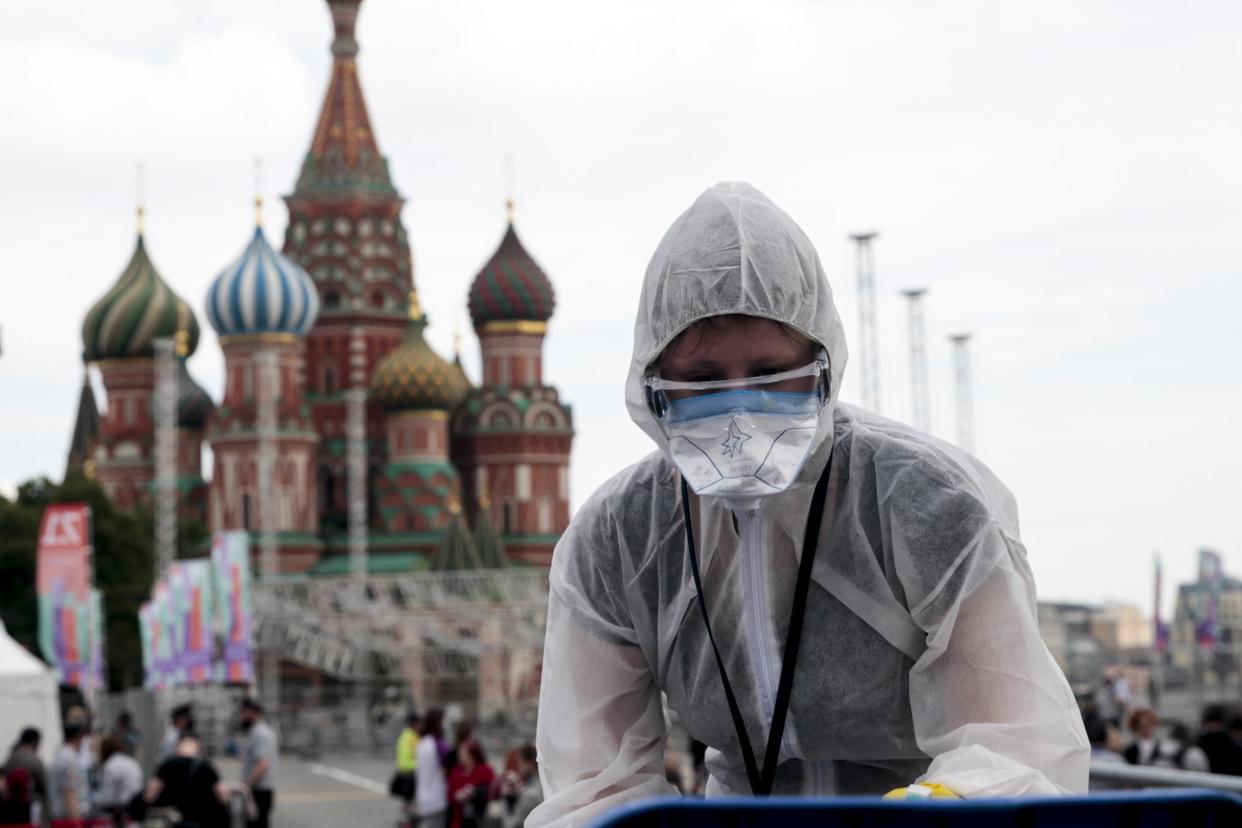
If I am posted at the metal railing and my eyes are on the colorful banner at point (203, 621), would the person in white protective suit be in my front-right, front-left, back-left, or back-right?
back-left

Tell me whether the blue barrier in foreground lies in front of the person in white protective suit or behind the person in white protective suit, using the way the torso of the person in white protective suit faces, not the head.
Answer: in front

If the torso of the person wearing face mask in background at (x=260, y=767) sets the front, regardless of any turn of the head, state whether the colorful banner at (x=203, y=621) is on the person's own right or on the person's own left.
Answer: on the person's own right

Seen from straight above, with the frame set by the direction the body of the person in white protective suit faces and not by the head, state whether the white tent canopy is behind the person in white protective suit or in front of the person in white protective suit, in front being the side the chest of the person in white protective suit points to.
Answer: behind

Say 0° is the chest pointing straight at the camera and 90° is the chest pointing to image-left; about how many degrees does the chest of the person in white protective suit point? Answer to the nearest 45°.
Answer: approximately 0°

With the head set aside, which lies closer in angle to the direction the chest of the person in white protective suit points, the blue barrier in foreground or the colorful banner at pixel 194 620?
the blue barrier in foreground

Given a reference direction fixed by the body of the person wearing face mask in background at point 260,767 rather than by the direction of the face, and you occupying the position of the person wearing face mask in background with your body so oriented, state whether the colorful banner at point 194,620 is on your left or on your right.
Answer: on your right

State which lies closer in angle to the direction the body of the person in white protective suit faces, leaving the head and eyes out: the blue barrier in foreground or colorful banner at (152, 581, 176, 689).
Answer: the blue barrier in foreground
